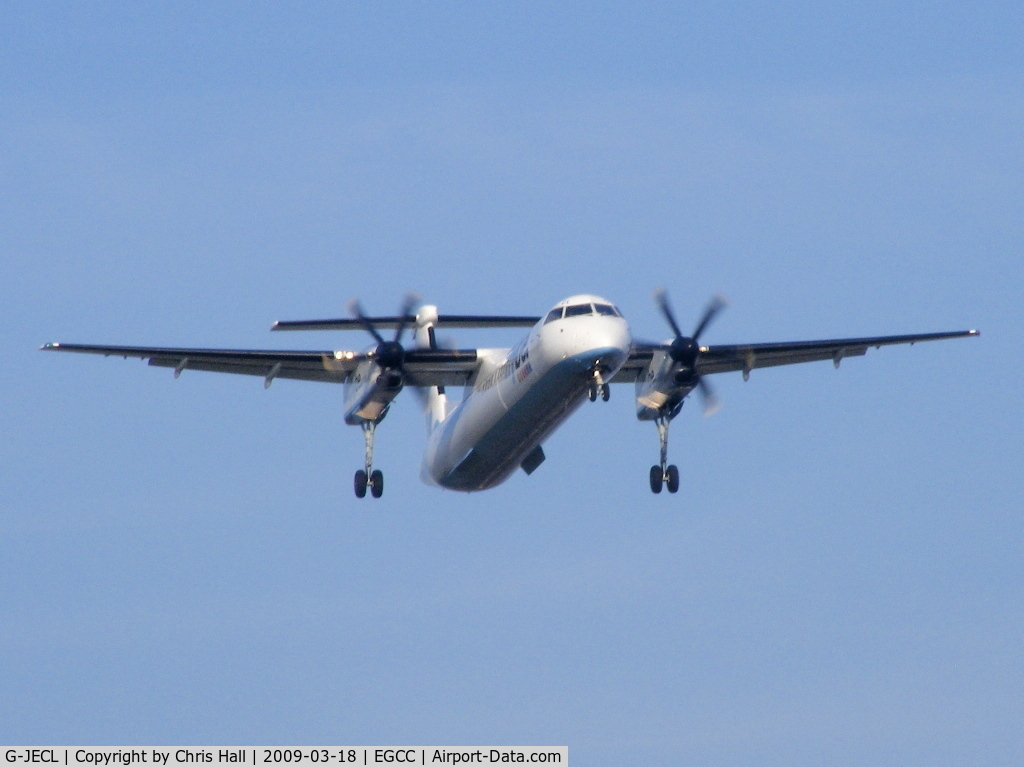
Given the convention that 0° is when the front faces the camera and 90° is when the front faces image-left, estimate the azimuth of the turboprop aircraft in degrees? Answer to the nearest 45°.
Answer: approximately 0°
